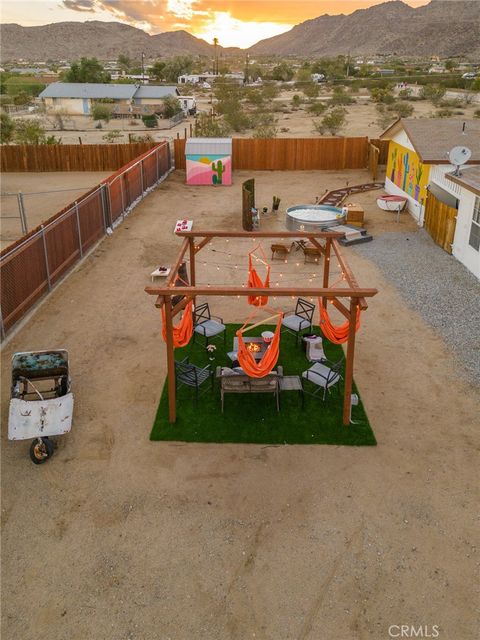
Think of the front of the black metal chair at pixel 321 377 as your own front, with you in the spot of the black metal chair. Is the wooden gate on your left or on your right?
on your right

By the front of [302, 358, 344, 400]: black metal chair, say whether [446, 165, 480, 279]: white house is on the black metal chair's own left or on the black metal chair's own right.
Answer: on the black metal chair's own right

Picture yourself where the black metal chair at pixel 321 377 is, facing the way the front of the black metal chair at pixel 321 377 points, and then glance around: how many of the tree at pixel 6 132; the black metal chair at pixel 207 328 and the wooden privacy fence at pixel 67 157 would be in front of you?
3

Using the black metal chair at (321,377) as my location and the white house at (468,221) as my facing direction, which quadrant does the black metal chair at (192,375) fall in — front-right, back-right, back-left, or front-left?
back-left

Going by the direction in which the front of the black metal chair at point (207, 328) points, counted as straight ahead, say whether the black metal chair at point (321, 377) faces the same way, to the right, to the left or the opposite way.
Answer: the opposite way

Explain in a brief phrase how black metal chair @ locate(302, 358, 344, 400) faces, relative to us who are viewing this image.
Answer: facing away from the viewer and to the left of the viewer

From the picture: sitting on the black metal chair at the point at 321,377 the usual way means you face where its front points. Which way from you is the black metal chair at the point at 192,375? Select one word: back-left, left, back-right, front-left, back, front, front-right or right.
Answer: front-left

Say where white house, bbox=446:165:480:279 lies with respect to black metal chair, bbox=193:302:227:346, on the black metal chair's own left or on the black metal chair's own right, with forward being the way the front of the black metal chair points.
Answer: on the black metal chair's own left

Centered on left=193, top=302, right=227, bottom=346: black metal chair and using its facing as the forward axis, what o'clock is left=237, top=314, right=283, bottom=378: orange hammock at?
The orange hammock is roughly at 1 o'clock from the black metal chair.

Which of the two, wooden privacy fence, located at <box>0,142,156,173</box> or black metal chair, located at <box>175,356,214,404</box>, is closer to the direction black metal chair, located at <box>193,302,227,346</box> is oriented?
the black metal chair
